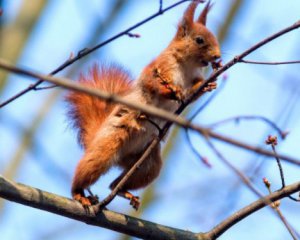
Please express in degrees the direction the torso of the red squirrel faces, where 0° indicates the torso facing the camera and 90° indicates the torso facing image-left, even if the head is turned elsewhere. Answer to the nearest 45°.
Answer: approximately 315°
